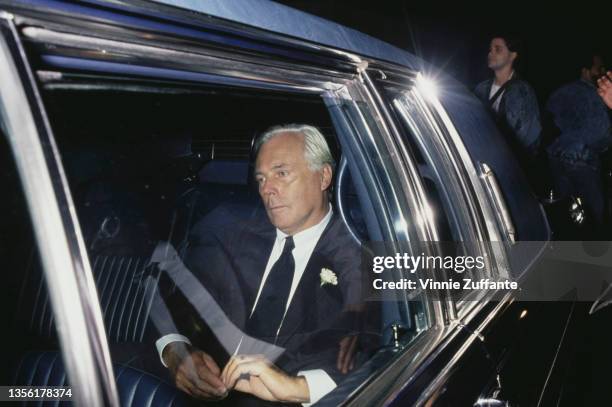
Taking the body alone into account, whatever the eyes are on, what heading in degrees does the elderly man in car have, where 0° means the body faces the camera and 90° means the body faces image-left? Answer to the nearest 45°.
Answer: approximately 45°

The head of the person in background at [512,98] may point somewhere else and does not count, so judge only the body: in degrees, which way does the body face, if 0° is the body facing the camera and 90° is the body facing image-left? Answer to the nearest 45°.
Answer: approximately 45°

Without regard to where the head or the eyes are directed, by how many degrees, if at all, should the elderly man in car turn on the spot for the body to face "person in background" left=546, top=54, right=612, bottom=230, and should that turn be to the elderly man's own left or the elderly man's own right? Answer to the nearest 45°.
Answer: approximately 180°

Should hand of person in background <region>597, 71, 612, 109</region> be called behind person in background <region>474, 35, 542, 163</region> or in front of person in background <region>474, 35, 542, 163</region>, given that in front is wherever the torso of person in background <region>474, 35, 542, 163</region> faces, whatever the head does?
behind
